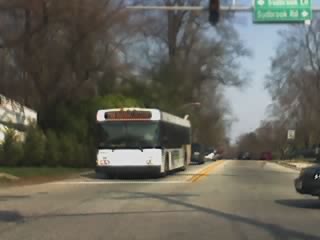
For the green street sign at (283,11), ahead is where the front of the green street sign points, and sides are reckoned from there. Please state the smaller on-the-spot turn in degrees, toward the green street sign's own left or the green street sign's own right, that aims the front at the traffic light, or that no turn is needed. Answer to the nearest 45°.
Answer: approximately 45° to the green street sign's own right

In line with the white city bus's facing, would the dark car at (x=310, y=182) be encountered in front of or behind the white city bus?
in front

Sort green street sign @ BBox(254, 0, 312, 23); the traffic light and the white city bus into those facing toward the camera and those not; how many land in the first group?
3

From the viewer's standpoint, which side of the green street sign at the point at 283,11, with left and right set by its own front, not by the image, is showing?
front

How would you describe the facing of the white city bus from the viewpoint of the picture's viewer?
facing the viewer

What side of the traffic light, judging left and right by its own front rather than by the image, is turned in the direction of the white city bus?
back
